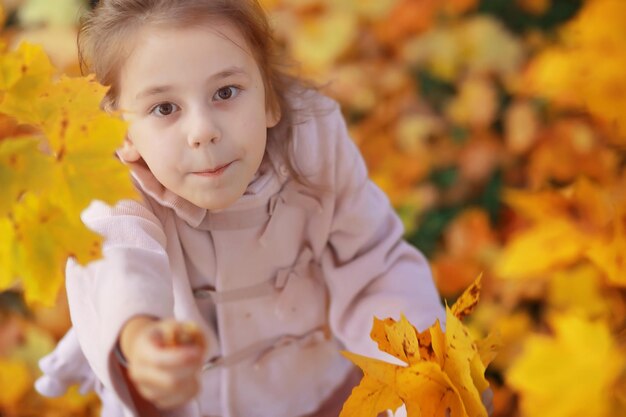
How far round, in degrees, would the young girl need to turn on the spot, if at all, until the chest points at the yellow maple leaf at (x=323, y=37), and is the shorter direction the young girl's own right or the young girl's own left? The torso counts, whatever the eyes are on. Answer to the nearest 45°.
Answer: approximately 180°

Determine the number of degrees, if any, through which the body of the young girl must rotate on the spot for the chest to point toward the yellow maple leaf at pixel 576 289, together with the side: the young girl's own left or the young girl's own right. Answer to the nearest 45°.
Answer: approximately 135° to the young girl's own left

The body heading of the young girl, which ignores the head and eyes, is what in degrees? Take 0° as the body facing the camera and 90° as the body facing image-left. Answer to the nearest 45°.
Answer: approximately 0°
